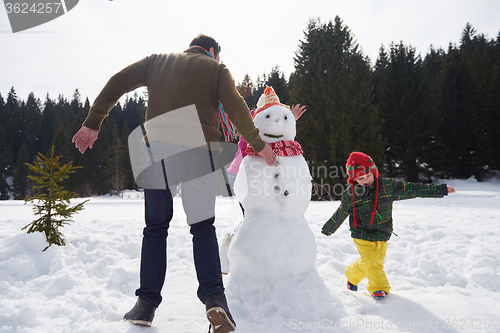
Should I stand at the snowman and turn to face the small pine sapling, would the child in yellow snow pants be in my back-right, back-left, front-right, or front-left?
back-right

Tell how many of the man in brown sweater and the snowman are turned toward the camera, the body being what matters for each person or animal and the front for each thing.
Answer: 1

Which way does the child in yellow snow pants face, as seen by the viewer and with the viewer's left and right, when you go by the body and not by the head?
facing the viewer

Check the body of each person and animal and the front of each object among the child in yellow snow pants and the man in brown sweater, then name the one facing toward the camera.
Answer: the child in yellow snow pants

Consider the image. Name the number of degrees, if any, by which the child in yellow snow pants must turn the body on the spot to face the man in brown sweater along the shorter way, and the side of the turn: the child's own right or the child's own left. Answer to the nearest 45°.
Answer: approximately 45° to the child's own right

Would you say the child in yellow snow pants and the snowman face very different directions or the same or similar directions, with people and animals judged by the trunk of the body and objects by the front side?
same or similar directions

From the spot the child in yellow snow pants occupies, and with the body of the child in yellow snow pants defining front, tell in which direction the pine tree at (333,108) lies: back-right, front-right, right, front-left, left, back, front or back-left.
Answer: back

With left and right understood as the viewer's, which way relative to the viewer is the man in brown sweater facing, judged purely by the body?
facing away from the viewer and to the right of the viewer

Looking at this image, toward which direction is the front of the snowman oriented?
toward the camera

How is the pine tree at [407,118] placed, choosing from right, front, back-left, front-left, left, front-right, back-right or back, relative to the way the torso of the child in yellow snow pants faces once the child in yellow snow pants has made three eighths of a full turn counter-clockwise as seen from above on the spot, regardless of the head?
front-left

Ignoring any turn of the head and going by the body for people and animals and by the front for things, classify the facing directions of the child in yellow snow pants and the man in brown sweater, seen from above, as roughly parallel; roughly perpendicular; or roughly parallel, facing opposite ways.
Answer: roughly parallel, facing opposite ways

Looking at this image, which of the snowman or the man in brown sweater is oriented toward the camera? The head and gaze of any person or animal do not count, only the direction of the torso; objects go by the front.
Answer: the snowman

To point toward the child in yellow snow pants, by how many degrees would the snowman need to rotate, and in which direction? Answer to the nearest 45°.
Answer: approximately 135° to its left
